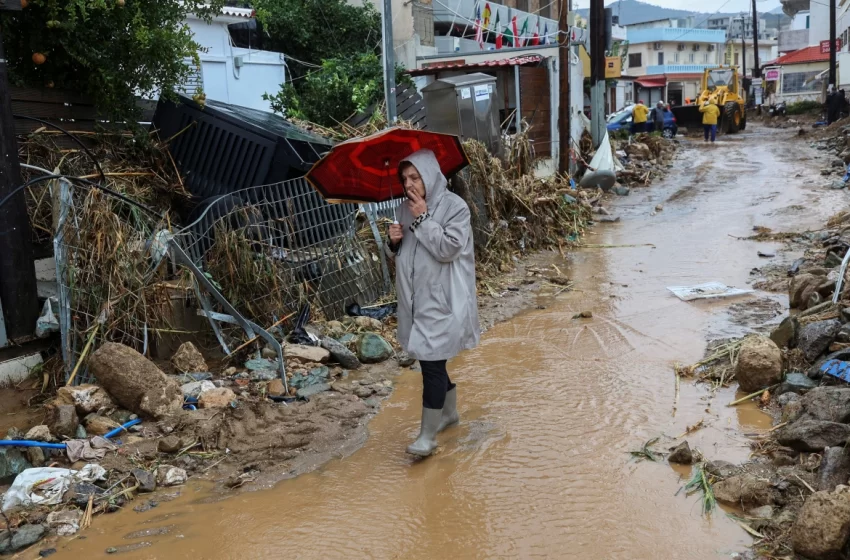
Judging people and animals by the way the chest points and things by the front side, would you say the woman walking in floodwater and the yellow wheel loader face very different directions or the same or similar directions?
same or similar directions

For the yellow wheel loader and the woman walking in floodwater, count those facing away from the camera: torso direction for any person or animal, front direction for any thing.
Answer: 0

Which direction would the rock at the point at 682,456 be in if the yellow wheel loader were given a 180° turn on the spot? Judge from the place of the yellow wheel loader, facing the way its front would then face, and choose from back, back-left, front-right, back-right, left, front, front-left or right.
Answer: back-right

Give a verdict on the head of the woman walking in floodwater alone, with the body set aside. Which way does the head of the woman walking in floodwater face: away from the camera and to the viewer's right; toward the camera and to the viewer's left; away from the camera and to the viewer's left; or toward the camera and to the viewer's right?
toward the camera and to the viewer's left

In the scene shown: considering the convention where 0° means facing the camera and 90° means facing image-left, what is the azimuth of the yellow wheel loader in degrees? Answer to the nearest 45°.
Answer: approximately 45°

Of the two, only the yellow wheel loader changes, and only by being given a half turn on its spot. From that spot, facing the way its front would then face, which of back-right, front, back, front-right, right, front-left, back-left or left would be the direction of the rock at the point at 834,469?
back-right

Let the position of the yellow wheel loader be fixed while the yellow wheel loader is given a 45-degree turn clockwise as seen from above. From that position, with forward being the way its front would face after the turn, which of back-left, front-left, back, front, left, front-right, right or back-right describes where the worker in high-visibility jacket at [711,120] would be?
left

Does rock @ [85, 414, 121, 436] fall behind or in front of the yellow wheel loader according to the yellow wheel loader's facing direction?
in front

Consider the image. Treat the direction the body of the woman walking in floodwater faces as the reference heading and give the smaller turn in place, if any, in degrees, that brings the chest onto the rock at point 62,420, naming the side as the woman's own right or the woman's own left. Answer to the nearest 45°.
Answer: approximately 45° to the woman's own right

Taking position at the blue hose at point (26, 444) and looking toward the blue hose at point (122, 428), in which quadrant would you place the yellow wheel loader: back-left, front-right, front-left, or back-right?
front-left

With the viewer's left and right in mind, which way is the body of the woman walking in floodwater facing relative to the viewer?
facing the viewer and to the left of the viewer

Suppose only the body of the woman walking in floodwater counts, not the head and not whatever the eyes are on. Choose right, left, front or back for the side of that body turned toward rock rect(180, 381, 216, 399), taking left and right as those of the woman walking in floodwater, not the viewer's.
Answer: right
